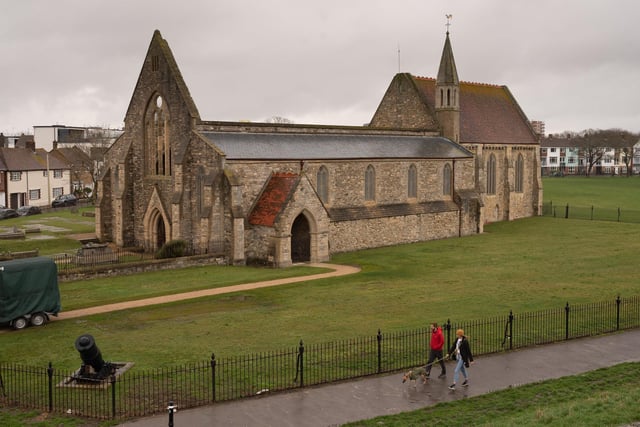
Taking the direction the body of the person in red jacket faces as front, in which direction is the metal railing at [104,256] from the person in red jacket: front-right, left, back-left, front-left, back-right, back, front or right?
front-right

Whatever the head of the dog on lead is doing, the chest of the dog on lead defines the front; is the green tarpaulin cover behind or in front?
in front

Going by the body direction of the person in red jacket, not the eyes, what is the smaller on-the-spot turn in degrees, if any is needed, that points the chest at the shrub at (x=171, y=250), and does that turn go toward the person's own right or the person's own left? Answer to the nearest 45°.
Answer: approximately 45° to the person's own right

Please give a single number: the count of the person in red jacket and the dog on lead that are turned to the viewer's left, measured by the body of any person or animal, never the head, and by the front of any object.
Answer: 2

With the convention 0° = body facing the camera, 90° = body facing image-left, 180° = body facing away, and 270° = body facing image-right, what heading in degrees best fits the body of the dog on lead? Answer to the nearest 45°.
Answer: approximately 90°

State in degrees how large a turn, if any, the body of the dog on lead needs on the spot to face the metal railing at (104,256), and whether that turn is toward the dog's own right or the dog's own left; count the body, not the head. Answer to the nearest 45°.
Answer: approximately 45° to the dog's own right

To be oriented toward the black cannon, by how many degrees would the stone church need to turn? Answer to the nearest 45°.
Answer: approximately 45° to its left

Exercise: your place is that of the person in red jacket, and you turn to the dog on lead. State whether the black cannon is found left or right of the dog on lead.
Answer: right

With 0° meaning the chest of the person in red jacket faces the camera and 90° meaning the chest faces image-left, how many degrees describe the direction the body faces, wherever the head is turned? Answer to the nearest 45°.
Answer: approximately 90°

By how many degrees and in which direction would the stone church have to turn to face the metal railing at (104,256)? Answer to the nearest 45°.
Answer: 0° — it already faces it
